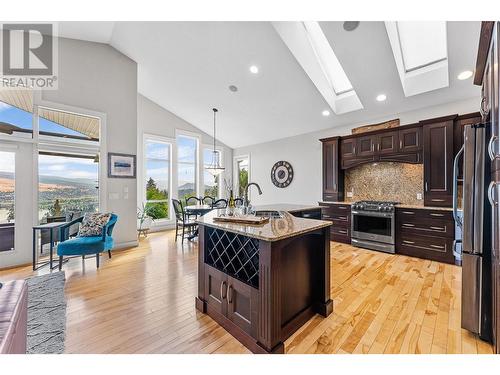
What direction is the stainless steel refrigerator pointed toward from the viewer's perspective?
to the viewer's left

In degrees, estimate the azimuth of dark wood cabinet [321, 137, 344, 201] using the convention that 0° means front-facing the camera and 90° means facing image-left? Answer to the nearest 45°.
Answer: approximately 0°

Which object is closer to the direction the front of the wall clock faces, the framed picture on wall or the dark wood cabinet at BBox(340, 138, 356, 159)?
the framed picture on wall

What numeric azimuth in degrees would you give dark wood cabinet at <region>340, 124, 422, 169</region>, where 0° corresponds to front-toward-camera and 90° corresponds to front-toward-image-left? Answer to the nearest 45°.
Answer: approximately 45°

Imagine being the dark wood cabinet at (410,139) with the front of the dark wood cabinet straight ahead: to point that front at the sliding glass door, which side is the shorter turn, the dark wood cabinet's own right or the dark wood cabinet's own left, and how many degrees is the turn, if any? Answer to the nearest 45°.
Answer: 0° — it already faces it

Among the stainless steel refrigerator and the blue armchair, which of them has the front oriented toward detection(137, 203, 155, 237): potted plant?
the stainless steel refrigerator

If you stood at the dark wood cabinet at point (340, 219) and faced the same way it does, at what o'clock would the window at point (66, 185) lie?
The window is roughly at 2 o'clock from the dark wood cabinet.

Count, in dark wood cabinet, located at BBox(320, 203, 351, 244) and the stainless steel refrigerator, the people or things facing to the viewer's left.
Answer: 1

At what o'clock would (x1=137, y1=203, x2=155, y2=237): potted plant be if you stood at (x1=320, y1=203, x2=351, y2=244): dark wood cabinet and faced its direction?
The potted plant is roughly at 3 o'clock from the dark wood cabinet.

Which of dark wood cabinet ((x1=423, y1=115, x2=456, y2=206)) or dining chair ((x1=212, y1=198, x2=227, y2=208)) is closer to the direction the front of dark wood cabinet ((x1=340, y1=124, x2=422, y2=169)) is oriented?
the dining chair

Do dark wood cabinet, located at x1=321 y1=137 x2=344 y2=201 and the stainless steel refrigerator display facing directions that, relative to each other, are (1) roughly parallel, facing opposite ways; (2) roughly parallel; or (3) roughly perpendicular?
roughly perpendicular
